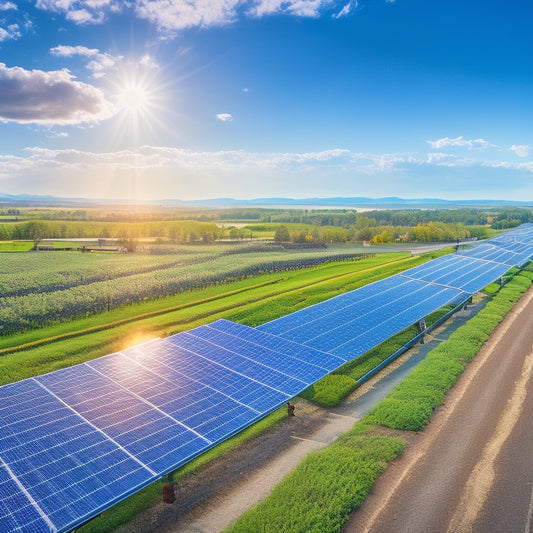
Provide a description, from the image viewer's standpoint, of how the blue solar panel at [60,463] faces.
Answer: facing the viewer and to the right of the viewer
